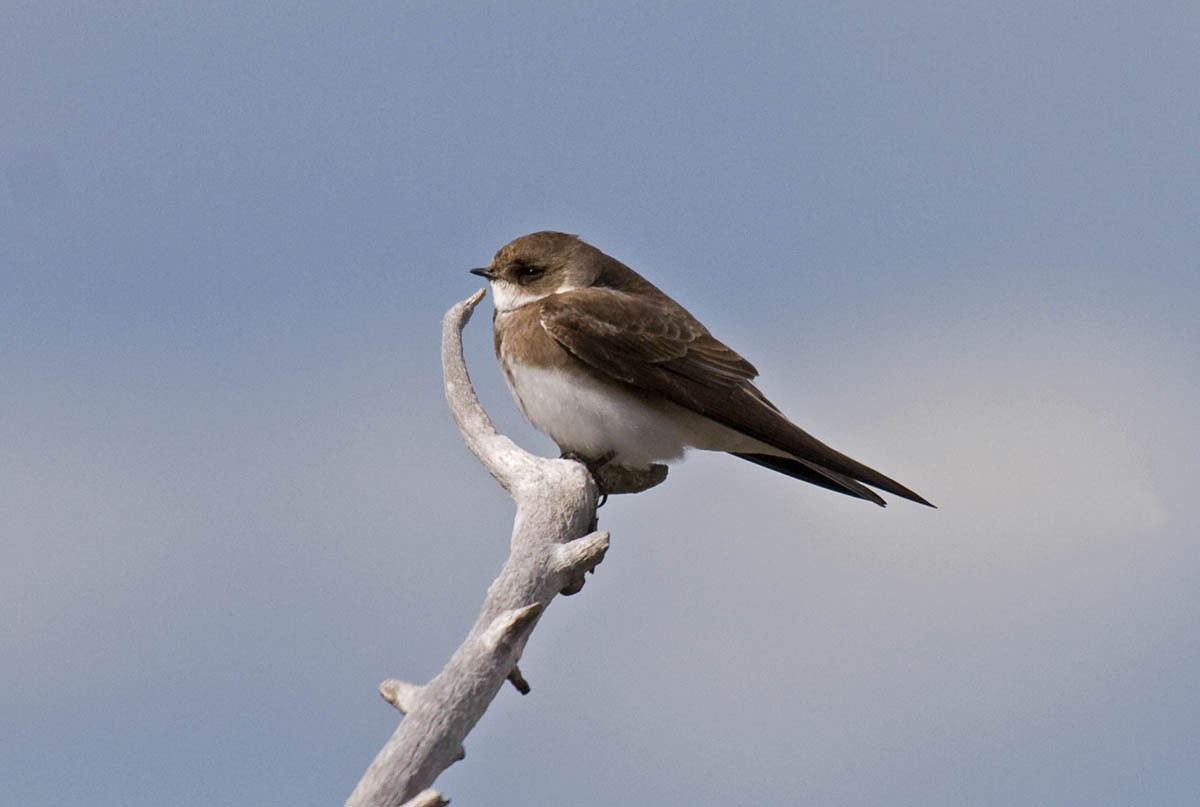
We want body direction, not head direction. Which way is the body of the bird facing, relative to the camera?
to the viewer's left
